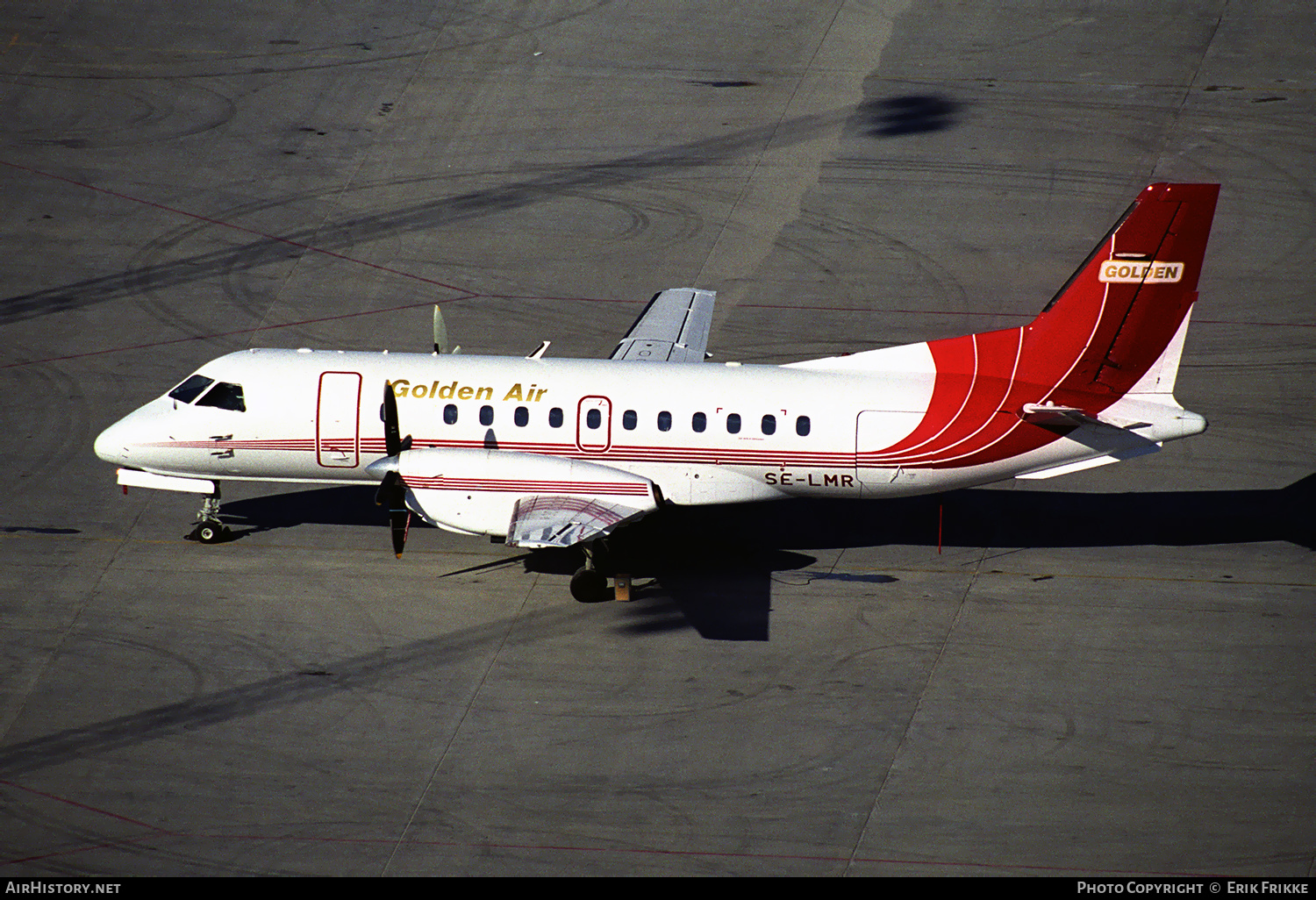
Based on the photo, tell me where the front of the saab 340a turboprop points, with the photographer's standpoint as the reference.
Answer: facing to the left of the viewer
